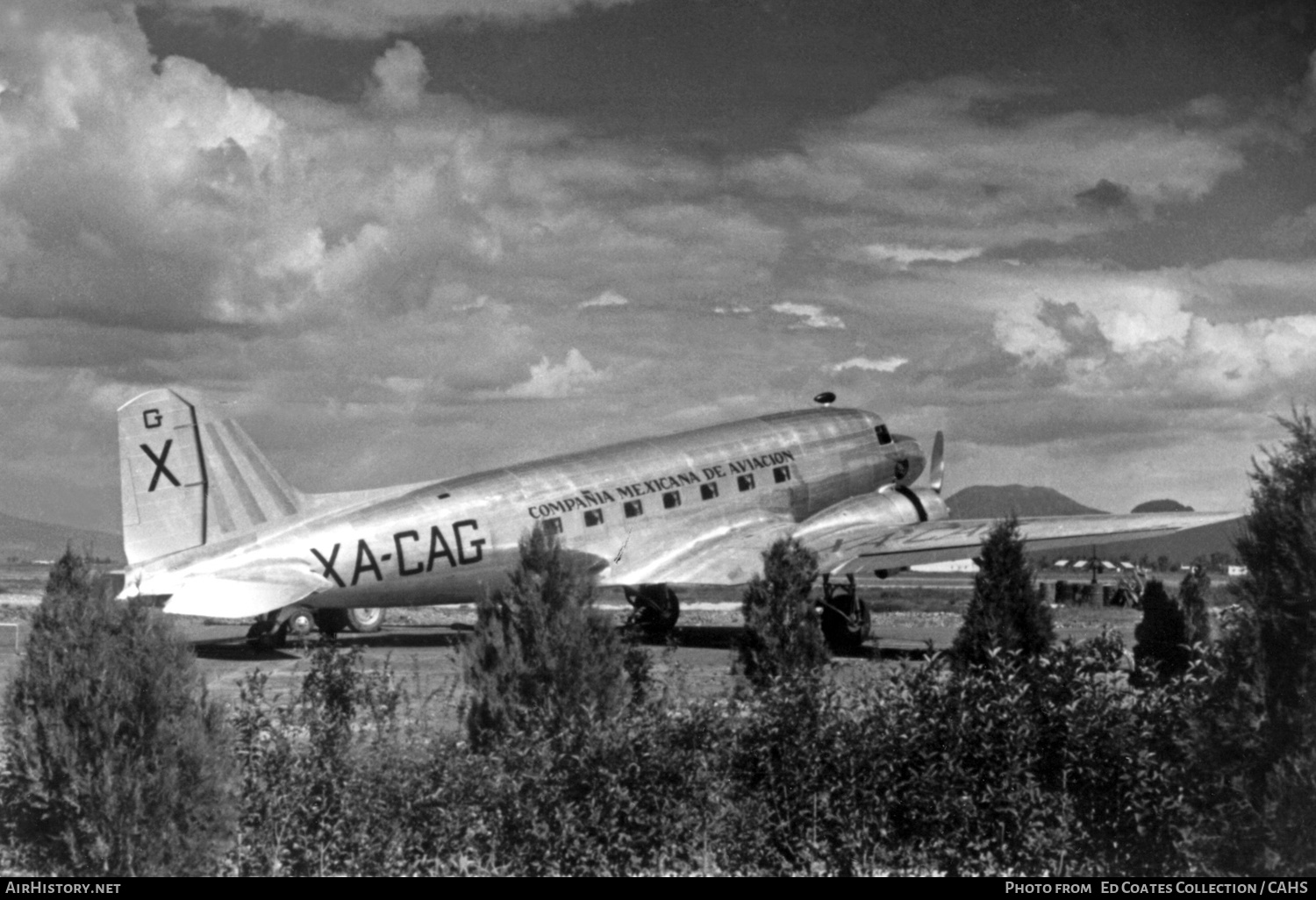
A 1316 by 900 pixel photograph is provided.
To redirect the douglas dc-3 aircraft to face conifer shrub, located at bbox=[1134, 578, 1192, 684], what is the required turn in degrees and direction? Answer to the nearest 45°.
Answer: approximately 90° to its right

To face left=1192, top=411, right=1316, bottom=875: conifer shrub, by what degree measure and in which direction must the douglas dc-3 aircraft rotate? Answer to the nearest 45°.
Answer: approximately 135° to its right

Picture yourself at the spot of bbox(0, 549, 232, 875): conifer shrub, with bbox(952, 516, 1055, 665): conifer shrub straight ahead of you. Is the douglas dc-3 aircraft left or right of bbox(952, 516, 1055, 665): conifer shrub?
left

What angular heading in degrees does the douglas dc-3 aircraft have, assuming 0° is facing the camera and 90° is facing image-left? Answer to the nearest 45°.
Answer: approximately 225°

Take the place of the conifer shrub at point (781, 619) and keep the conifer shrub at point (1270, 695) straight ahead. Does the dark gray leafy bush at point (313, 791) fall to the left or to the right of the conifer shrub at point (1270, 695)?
right

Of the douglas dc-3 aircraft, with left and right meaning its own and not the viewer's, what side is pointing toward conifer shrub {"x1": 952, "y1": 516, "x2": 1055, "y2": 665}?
right

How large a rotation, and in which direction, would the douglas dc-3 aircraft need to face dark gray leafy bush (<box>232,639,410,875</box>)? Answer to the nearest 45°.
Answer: approximately 135° to its right

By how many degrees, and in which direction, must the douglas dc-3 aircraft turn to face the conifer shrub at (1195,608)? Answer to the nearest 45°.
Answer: approximately 90° to its right

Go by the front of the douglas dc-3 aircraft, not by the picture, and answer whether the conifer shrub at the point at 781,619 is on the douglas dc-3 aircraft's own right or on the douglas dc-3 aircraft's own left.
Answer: on the douglas dc-3 aircraft's own right

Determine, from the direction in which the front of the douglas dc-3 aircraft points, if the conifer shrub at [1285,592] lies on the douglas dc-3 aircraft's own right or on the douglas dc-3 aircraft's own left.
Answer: on the douglas dc-3 aircraft's own right
